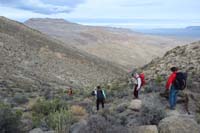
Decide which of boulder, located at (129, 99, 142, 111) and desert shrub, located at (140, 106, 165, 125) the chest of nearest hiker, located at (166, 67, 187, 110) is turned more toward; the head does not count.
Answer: the boulder

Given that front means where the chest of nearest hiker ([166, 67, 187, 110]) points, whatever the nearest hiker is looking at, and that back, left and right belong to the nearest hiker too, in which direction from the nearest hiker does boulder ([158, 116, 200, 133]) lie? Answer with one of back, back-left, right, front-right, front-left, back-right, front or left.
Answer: back-left

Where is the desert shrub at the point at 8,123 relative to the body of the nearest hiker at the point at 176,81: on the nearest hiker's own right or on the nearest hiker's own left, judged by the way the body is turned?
on the nearest hiker's own left

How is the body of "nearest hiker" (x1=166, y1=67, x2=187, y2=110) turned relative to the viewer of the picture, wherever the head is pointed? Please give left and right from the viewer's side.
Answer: facing away from the viewer and to the left of the viewer

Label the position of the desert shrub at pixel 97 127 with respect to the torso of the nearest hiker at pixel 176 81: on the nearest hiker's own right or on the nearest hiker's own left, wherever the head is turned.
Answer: on the nearest hiker's own left
